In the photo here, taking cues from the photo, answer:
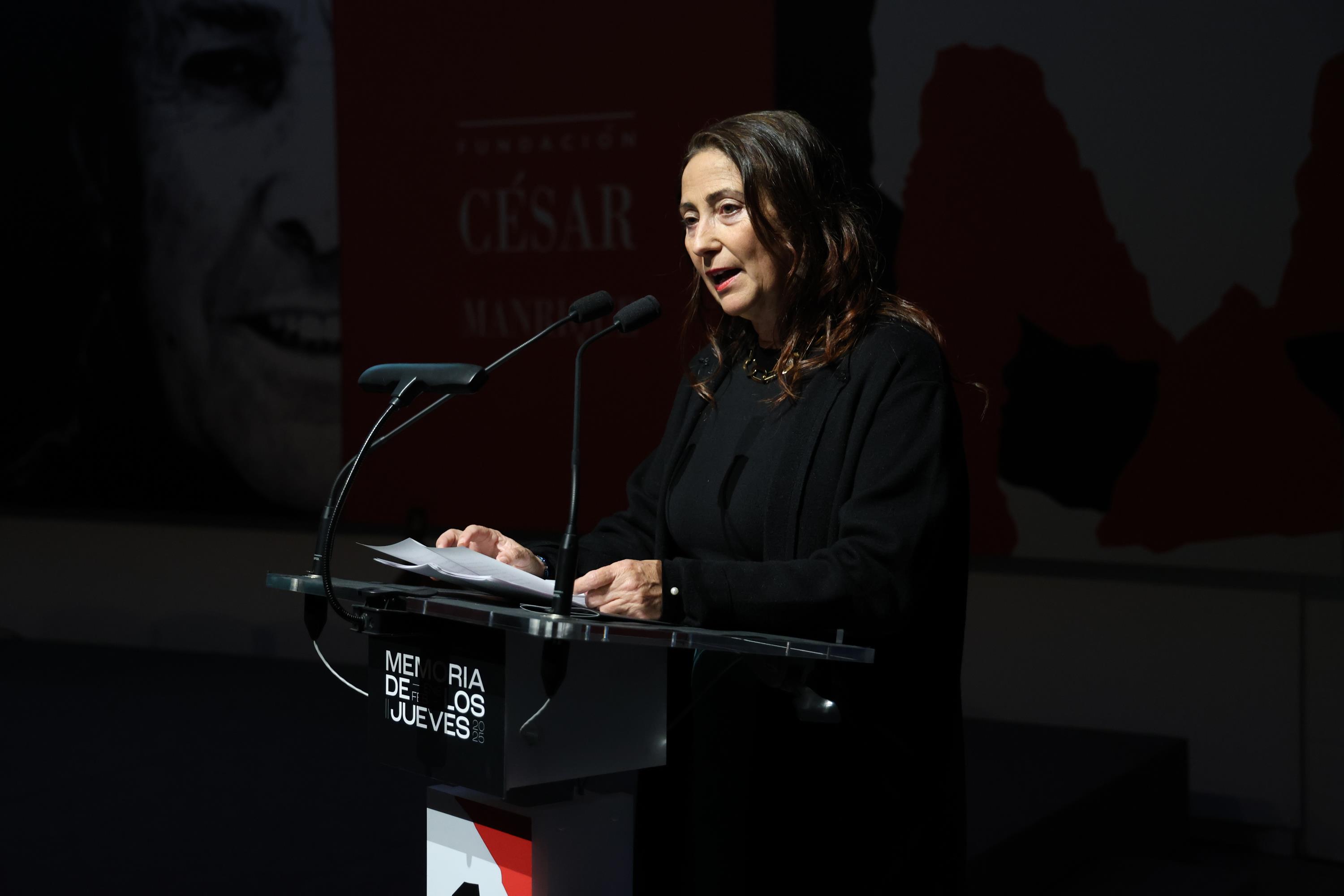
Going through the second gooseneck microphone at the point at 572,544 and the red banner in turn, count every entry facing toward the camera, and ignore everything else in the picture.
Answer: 1

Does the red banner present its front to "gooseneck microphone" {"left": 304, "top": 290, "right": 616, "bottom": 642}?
yes

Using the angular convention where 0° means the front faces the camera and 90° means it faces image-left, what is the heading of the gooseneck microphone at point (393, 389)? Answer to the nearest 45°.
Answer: approximately 270°

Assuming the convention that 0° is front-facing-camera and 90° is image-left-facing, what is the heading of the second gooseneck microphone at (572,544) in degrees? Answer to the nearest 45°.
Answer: approximately 270°

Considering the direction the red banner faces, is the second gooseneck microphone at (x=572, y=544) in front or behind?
in front

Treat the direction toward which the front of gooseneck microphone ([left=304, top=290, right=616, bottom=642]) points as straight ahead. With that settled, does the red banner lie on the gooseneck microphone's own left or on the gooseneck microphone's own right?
on the gooseneck microphone's own left

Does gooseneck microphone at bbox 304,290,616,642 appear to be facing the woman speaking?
yes
